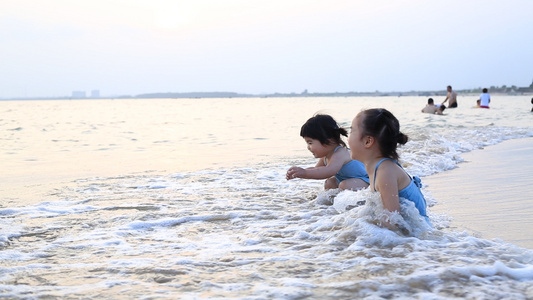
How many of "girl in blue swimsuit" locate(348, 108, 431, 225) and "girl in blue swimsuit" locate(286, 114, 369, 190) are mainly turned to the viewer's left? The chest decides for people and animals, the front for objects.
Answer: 2

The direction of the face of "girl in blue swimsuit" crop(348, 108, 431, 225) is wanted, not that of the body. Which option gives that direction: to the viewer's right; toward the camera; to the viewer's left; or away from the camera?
to the viewer's left

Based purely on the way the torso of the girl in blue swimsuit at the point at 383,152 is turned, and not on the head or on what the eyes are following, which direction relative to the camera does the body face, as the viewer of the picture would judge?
to the viewer's left

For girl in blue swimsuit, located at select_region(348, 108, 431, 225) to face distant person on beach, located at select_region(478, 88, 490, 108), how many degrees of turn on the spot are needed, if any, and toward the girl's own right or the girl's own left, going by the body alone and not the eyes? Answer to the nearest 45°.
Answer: approximately 90° to the girl's own right

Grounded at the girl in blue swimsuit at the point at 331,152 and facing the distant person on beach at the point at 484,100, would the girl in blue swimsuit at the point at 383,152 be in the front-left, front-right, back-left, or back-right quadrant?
back-right

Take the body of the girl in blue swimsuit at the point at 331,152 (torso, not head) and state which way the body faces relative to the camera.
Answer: to the viewer's left
